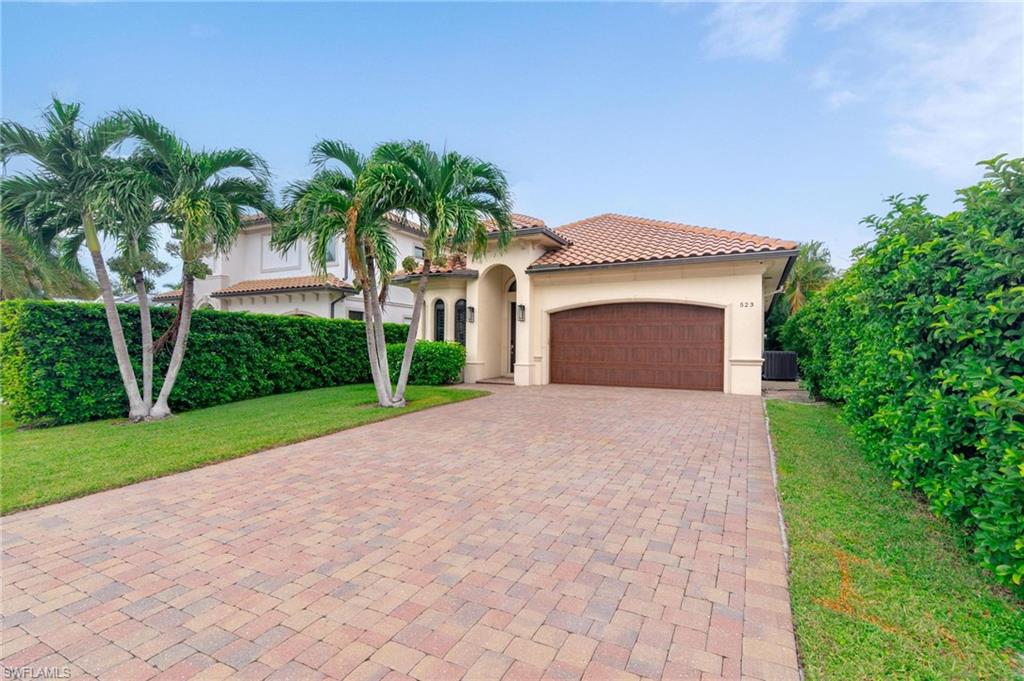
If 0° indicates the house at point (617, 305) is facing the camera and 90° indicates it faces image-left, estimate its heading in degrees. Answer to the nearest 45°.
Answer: approximately 0°

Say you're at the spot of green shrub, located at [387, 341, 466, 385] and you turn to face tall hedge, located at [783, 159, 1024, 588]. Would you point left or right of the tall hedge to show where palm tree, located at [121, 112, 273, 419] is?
right

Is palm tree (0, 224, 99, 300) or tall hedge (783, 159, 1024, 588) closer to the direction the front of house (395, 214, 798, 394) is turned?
the tall hedge

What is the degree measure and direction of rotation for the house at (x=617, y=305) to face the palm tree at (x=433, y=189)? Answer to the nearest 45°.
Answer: approximately 45° to its right

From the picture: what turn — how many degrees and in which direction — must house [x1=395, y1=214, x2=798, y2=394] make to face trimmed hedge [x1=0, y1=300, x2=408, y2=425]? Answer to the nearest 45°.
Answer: approximately 45° to its right

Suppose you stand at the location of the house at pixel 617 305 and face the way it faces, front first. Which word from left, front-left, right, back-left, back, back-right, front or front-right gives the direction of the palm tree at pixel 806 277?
back-left

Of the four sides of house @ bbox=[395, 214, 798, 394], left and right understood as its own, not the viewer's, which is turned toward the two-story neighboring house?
right

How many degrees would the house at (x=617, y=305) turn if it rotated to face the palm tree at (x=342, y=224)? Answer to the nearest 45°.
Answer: approximately 45° to its right

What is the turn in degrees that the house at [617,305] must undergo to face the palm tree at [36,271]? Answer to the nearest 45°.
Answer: approximately 90° to its right

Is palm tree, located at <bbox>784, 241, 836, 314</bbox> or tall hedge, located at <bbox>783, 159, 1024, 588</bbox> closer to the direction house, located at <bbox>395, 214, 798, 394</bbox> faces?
the tall hedge
